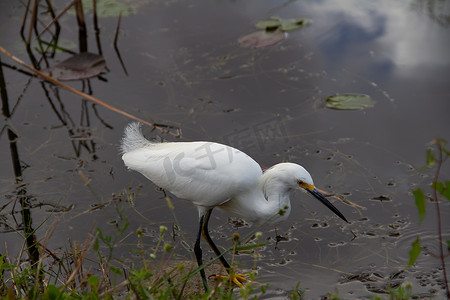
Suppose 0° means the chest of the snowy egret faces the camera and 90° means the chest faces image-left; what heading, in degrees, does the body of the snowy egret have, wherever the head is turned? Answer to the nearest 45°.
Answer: approximately 270°

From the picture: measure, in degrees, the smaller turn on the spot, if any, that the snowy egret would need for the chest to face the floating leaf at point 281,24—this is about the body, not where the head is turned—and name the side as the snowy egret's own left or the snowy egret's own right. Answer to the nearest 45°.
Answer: approximately 90° to the snowy egret's own left

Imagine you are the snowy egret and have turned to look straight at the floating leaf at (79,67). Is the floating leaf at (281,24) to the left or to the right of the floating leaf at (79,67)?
right

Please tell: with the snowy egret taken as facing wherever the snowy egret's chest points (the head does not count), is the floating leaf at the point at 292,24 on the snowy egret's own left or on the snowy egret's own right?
on the snowy egret's own left

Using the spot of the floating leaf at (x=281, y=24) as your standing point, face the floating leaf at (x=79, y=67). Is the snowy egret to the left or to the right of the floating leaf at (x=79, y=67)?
left

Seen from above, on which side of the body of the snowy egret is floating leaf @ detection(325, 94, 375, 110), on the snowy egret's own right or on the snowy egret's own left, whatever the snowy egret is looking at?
on the snowy egret's own left

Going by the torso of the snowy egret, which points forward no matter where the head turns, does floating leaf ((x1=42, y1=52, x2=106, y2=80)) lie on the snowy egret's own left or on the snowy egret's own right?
on the snowy egret's own left
